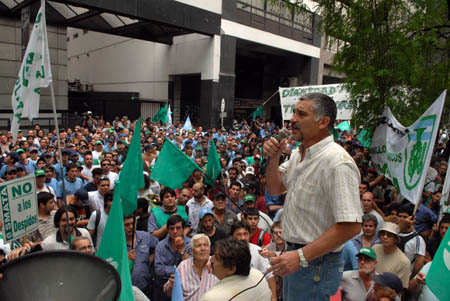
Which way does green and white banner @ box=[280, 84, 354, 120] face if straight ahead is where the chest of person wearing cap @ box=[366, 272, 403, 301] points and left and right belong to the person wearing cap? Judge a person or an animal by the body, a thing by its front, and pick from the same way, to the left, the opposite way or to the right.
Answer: to the left

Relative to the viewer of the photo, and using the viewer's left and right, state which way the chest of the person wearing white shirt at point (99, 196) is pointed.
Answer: facing the viewer and to the right of the viewer

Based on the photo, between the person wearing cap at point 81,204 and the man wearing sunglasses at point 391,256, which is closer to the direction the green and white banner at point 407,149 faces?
the man wearing sunglasses

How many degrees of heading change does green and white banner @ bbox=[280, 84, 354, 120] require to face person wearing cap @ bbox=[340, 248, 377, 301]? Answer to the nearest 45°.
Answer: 0° — it already faces them

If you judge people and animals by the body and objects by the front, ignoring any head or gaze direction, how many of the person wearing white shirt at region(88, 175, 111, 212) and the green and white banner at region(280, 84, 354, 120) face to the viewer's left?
0

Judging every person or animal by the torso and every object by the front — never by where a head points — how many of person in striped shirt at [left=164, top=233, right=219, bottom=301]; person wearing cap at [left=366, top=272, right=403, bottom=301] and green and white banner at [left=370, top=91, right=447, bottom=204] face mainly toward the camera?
2

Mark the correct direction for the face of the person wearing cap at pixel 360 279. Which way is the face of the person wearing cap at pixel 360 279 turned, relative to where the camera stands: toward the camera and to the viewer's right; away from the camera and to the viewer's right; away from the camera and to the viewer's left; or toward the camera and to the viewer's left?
toward the camera and to the viewer's left

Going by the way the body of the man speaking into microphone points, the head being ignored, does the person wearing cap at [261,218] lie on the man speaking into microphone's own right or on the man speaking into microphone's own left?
on the man speaking into microphone's own right

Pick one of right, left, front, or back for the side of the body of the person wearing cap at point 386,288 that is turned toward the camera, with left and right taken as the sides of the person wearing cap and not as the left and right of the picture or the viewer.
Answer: left

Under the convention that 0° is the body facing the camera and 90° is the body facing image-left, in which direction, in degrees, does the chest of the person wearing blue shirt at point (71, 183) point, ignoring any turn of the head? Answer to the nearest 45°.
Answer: approximately 315°

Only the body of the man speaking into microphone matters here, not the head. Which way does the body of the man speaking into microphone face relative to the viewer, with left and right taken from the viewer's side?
facing to the left of the viewer
